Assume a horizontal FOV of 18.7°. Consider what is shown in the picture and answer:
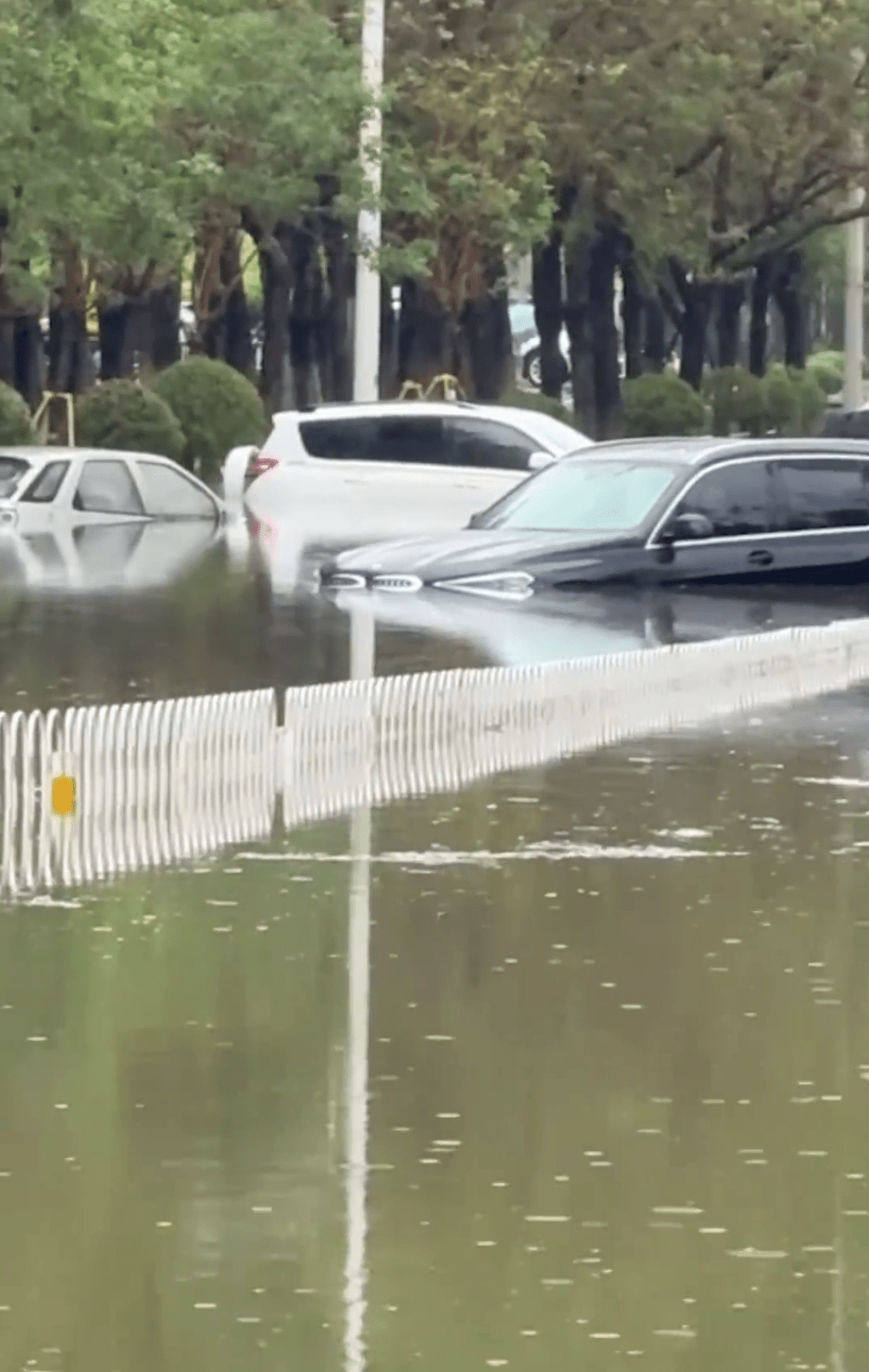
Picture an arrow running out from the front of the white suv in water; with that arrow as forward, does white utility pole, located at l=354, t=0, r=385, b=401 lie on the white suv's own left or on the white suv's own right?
on the white suv's own left

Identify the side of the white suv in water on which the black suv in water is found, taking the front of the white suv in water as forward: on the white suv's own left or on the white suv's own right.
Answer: on the white suv's own right

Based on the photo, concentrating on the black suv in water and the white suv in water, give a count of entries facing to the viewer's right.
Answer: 1

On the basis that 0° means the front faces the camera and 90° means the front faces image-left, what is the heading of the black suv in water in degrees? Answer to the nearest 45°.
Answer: approximately 45°

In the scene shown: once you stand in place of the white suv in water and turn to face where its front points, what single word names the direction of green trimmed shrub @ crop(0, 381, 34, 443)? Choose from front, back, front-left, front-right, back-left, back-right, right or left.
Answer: back-left

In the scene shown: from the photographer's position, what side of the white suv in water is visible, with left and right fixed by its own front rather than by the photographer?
right

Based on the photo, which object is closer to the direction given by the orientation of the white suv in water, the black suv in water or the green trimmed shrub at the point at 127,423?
the black suv in water

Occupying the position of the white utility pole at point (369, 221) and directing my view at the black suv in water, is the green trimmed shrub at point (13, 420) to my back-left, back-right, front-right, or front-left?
back-right

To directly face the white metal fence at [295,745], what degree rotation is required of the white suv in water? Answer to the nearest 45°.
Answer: approximately 90° to its right

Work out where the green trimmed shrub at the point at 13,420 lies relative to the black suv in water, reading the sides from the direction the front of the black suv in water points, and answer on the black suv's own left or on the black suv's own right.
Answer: on the black suv's own right

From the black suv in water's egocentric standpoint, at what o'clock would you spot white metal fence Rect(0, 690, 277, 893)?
The white metal fence is roughly at 11 o'clock from the black suv in water.
